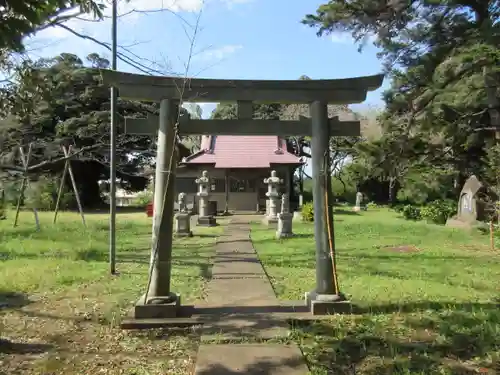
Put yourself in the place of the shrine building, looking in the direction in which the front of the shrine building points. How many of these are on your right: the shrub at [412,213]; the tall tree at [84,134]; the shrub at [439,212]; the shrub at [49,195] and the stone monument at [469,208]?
2

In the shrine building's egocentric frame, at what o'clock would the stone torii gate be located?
The stone torii gate is roughly at 12 o'clock from the shrine building.

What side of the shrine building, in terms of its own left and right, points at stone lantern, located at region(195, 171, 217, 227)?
front

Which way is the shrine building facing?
toward the camera

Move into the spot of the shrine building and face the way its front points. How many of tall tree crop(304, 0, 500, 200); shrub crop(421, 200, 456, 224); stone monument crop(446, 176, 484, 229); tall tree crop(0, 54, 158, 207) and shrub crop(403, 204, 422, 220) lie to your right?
1

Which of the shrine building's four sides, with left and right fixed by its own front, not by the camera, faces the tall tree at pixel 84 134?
right

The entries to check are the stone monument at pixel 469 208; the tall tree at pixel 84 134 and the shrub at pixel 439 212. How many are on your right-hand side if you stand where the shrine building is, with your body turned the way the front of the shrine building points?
1

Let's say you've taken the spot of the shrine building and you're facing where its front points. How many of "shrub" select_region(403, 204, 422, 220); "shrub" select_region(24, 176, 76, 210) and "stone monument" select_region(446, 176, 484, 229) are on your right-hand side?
1

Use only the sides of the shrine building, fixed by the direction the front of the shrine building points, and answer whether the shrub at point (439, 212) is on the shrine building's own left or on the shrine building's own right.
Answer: on the shrine building's own left

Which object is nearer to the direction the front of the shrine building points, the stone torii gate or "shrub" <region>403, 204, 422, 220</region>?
the stone torii gate

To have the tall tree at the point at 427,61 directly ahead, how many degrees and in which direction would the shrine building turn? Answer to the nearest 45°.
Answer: approximately 45° to its left

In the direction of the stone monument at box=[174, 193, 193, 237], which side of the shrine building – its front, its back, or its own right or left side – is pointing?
front

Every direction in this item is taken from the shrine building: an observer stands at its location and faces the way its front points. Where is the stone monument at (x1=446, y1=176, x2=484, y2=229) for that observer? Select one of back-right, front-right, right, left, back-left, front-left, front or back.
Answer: front-left

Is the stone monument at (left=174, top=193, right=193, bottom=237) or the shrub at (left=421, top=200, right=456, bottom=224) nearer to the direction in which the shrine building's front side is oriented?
the stone monument
